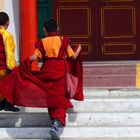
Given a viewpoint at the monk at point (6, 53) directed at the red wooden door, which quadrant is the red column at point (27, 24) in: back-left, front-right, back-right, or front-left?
front-left

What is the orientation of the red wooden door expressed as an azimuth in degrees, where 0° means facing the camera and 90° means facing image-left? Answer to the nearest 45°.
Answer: approximately 0°

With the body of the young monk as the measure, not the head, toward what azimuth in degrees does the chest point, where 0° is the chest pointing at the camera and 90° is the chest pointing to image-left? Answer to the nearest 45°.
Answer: approximately 180°

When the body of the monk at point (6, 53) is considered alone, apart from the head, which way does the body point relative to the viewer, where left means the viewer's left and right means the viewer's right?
facing away from the viewer and to the right of the viewer

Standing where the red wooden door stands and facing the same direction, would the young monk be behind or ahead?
ahead

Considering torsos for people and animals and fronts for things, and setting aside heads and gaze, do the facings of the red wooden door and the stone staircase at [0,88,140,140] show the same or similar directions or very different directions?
same or similar directions

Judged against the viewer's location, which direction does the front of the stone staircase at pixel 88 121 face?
facing the viewer

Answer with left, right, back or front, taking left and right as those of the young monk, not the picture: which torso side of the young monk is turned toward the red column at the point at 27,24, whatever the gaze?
front

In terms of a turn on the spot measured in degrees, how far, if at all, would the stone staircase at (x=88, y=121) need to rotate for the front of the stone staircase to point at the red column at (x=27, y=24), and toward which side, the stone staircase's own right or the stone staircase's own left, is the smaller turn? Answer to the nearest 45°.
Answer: approximately 135° to the stone staircase's own right

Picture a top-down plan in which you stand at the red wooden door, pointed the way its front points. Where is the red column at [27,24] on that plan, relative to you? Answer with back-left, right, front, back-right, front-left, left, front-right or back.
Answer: front-right

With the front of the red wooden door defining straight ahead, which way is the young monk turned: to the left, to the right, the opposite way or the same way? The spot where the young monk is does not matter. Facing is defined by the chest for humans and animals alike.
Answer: the opposite way
